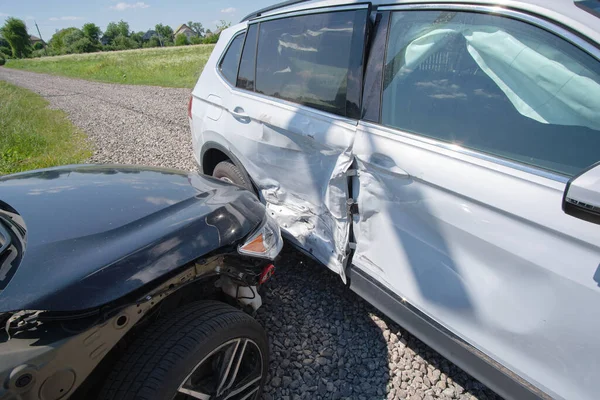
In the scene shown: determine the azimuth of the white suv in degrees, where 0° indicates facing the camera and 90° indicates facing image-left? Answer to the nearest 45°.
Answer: approximately 315°
